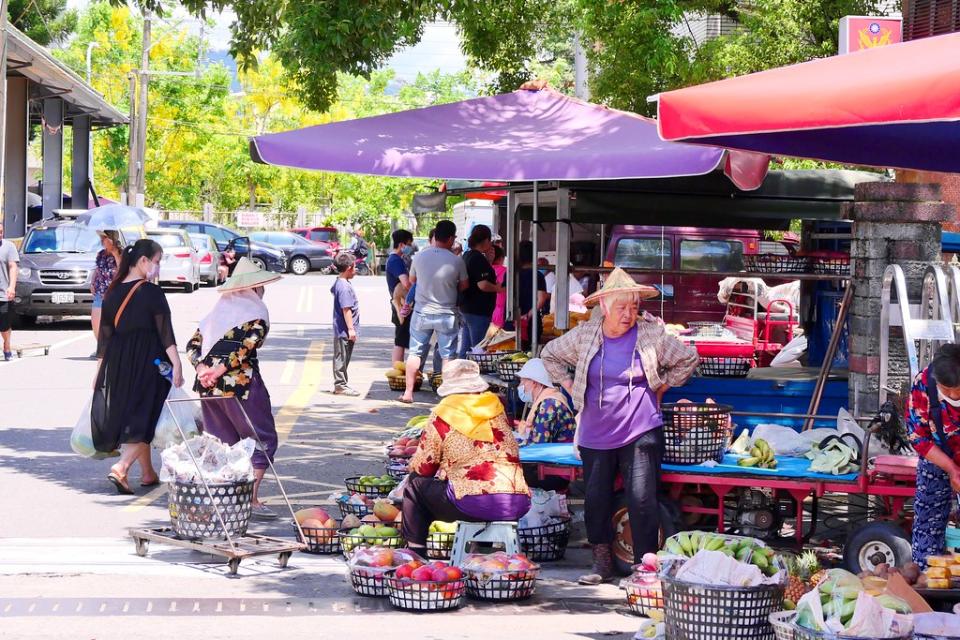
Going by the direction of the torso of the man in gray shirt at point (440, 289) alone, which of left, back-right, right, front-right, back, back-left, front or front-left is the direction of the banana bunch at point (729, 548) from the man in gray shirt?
back

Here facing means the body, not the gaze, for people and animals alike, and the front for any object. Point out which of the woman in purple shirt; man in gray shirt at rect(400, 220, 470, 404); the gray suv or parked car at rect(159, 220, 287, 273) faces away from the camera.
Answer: the man in gray shirt

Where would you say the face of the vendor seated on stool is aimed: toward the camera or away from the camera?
away from the camera

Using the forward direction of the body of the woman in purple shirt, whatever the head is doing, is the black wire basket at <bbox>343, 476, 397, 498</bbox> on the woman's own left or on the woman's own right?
on the woman's own right

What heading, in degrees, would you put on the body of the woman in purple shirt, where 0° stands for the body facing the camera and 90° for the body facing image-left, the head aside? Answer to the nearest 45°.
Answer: approximately 0°

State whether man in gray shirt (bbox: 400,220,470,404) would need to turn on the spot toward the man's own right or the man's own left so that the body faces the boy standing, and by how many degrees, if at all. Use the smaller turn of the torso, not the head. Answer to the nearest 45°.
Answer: approximately 45° to the man's own left

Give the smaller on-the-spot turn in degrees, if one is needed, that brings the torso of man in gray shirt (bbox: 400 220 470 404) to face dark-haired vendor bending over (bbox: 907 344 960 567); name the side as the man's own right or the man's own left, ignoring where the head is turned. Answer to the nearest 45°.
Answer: approximately 180°
